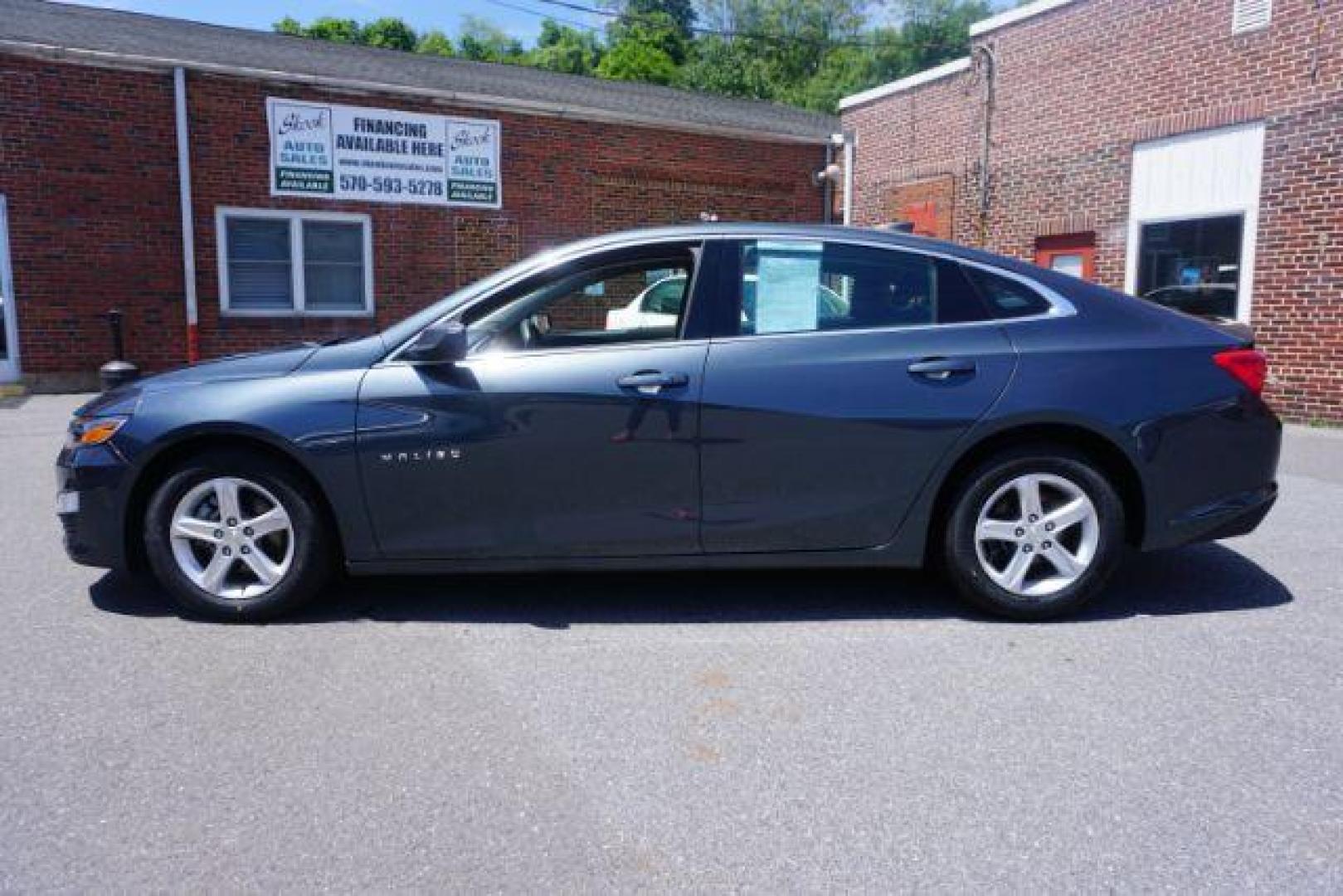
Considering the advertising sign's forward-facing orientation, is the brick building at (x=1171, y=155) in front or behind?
in front

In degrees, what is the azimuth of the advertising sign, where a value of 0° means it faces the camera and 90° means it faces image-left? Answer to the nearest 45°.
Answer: approximately 315°

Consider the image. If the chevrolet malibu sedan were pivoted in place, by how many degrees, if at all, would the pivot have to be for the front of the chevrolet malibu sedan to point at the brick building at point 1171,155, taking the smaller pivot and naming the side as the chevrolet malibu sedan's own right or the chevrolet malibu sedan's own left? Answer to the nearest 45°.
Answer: approximately 135° to the chevrolet malibu sedan's own right

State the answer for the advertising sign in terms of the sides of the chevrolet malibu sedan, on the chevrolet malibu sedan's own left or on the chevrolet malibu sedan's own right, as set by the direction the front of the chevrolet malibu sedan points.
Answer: on the chevrolet malibu sedan's own right

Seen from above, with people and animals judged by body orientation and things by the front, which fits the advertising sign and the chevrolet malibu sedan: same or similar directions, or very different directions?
very different directions

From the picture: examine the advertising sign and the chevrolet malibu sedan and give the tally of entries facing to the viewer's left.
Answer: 1

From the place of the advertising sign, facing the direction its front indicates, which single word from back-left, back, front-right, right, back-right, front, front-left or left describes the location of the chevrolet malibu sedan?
front-right

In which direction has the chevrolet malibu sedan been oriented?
to the viewer's left

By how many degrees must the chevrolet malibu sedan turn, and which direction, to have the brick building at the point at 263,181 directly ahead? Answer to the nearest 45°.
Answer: approximately 45° to its right
